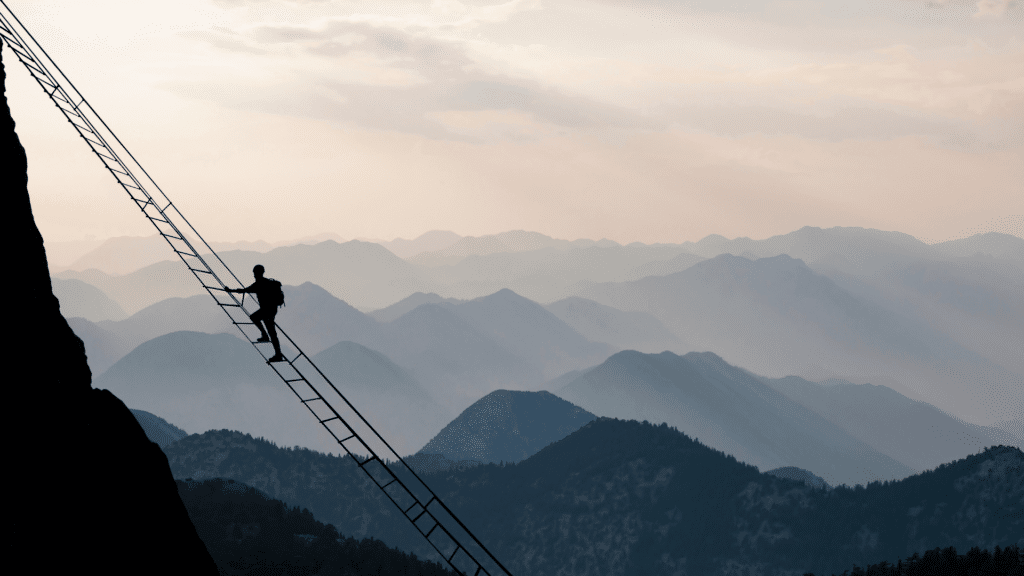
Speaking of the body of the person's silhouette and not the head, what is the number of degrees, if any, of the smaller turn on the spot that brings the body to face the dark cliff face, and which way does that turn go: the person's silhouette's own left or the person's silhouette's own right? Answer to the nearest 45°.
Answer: approximately 45° to the person's silhouette's own left

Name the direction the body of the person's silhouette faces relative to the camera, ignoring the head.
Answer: to the viewer's left
